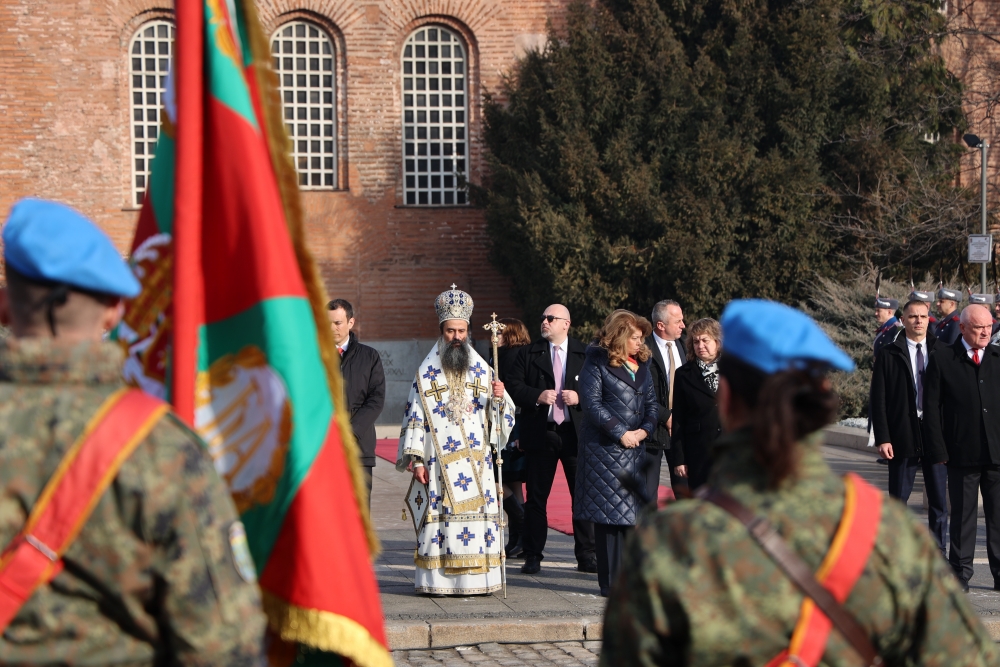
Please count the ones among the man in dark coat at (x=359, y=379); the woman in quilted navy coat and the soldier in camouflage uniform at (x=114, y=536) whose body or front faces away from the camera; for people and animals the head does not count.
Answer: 1

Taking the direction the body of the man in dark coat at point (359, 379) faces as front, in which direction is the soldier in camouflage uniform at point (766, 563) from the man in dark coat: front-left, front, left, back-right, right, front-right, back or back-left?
front-left

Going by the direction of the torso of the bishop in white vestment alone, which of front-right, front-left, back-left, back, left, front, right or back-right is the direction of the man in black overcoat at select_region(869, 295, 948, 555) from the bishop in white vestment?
left

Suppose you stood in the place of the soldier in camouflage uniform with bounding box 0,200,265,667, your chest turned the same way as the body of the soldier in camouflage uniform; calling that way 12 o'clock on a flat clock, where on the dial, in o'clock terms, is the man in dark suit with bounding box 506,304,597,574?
The man in dark suit is roughly at 1 o'clock from the soldier in camouflage uniform.

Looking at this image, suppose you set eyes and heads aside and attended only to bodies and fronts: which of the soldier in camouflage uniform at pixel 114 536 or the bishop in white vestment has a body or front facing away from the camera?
the soldier in camouflage uniform

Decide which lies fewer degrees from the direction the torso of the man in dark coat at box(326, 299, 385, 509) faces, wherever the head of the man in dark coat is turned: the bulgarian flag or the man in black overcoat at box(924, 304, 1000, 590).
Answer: the bulgarian flag

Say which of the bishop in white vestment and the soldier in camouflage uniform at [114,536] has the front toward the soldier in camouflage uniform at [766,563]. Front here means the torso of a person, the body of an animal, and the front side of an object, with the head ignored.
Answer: the bishop in white vestment

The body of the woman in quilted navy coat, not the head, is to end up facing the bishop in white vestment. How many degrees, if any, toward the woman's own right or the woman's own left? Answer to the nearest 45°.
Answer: approximately 135° to the woman's own right

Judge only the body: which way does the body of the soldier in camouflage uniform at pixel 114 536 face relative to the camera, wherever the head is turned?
away from the camera

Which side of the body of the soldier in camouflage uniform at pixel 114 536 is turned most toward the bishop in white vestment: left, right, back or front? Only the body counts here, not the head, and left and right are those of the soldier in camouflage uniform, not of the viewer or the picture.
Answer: front

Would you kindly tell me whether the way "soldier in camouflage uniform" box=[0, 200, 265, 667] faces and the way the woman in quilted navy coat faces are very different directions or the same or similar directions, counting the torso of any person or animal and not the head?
very different directions

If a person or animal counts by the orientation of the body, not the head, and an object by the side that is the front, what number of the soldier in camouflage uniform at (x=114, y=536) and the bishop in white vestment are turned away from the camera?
1

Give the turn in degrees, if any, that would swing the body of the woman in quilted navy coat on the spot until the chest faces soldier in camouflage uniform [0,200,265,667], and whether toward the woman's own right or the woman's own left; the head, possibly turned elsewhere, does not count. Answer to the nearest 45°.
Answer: approximately 45° to the woman's own right

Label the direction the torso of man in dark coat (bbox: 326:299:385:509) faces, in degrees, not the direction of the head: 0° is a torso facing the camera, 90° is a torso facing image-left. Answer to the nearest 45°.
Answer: approximately 45°

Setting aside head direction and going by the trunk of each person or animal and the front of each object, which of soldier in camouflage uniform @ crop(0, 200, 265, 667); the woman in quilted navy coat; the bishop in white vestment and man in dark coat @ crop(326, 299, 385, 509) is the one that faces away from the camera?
the soldier in camouflage uniform
